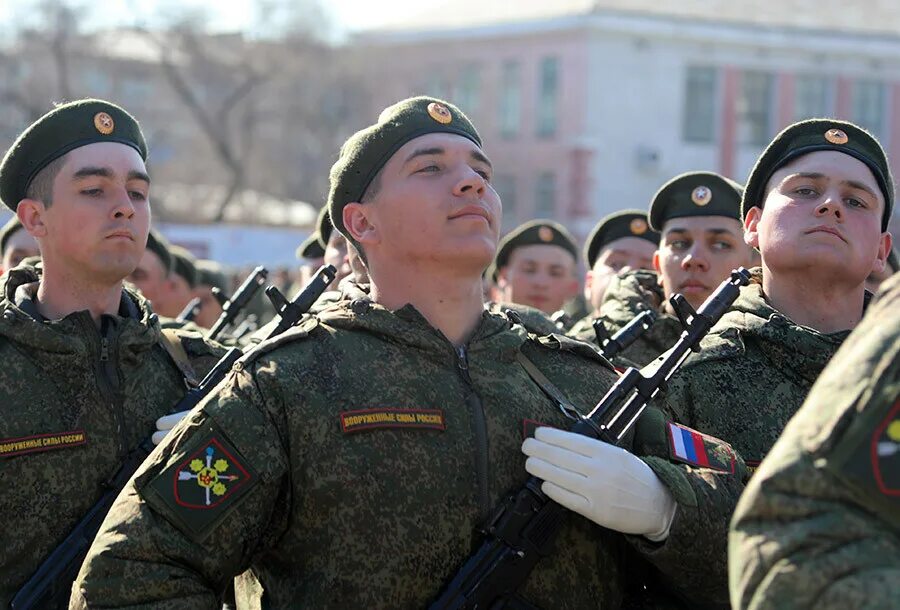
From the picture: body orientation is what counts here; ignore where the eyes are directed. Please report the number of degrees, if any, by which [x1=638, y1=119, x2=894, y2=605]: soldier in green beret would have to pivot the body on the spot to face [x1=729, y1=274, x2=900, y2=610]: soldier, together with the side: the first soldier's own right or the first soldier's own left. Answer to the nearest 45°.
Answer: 0° — they already face them

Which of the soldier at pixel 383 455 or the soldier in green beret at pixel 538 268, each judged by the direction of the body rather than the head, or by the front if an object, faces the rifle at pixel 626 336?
the soldier in green beret

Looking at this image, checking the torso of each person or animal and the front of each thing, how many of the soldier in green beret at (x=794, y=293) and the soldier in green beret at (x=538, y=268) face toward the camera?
2

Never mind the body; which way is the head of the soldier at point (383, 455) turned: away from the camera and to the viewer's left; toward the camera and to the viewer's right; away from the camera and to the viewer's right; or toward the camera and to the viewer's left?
toward the camera and to the viewer's right

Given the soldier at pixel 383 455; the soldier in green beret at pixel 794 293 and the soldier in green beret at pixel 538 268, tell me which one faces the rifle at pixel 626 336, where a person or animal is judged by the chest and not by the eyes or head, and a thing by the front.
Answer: the soldier in green beret at pixel 538 268

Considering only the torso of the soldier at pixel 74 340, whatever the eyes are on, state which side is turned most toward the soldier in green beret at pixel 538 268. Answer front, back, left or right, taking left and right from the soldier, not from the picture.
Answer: left

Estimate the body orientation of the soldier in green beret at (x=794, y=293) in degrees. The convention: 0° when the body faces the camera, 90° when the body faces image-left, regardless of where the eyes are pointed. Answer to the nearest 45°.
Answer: approximately 0°

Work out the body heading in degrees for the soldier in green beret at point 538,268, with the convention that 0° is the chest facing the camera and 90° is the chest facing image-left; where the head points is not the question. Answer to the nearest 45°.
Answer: approximately 0°

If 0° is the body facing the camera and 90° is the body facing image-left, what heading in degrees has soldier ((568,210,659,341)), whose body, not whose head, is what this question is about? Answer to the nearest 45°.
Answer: approximately 315°

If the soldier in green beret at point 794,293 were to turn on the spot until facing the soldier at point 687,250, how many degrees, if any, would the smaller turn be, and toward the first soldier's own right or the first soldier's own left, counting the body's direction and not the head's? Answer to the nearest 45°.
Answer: approximately 180°

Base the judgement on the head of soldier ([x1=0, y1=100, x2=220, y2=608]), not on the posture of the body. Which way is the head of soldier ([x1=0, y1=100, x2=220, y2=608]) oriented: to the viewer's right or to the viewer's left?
to the viewer's right
